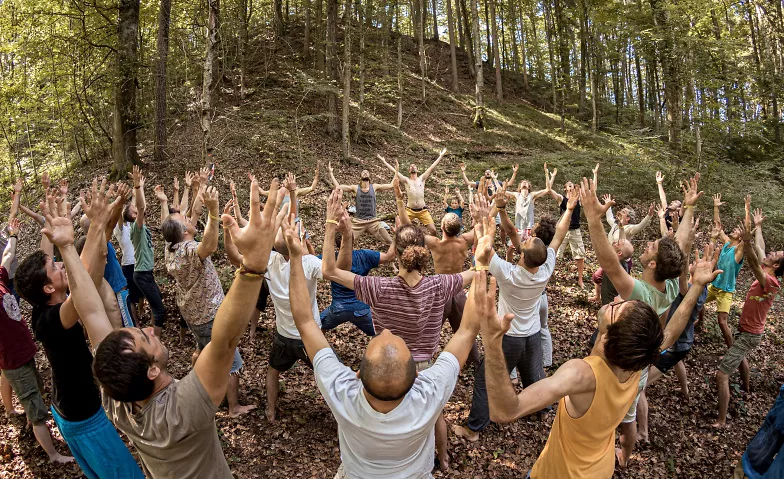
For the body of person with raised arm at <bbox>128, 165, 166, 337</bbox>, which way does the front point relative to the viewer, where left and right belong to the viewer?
facing to the right of the viewer

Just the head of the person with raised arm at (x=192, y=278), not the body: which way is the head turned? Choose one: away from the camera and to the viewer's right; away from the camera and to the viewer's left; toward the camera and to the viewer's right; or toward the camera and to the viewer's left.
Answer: away from the camera and to the viewer's right

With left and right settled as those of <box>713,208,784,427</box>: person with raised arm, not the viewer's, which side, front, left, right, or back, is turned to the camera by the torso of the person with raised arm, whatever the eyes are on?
left

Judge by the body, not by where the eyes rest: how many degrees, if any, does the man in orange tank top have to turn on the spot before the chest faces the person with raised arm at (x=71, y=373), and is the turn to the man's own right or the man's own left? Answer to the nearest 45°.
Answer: approximately 45° to the man's own left

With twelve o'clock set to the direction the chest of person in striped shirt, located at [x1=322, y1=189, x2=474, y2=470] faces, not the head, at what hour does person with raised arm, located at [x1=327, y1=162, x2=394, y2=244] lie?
The person with raised arm is roughly at 12 o'clock from the person in striped shirt.

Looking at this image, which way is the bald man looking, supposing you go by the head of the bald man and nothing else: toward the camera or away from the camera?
away from the camera

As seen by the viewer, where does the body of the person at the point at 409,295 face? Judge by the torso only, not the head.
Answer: away from the camera

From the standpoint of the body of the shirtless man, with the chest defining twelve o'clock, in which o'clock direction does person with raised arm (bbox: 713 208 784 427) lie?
The person with raised arm is roughly at 3 o'clock from the shirtless man.

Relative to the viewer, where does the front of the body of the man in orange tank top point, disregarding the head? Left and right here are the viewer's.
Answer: facing away from the viewer and to the left of the viewer

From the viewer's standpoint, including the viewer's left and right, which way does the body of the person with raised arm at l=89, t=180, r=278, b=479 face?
facing away from the viewer and to the right of the viewer

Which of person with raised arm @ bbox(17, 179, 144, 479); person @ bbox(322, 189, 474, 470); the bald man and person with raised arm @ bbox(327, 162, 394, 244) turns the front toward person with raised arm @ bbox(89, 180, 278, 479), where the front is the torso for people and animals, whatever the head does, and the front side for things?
person with raised arm @ bbox(327, 162, 394, 244)

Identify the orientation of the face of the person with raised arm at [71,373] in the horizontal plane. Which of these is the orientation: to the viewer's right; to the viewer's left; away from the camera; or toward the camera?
to the viewer's right
